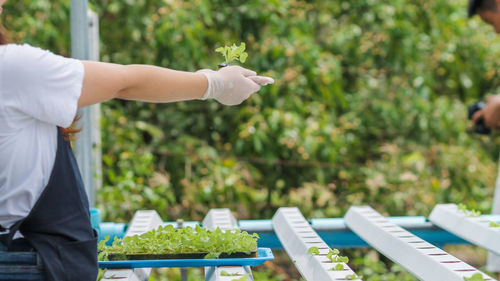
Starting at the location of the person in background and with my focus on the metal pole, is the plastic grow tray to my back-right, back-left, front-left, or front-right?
front-left

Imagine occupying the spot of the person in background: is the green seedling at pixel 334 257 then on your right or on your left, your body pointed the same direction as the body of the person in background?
on your left

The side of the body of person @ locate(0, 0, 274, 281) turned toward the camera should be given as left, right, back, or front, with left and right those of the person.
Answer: right

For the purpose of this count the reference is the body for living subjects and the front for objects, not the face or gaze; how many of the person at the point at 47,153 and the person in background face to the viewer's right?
1

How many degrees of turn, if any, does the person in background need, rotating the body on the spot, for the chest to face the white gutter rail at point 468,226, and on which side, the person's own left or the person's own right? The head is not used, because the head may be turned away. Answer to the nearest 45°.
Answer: approximately 90° to the person's own left

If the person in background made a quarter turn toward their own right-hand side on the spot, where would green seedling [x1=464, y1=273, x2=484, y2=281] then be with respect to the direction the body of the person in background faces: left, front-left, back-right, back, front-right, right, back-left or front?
back

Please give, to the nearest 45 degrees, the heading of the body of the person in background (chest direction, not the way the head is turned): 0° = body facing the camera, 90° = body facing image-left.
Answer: approximately 90°

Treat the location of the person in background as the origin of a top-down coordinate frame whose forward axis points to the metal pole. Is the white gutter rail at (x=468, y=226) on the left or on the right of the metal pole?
left

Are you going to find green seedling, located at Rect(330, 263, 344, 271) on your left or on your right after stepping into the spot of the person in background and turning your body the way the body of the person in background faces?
on your left

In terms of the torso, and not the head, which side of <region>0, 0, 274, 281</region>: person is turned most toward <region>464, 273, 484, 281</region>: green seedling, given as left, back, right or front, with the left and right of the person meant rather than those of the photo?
front

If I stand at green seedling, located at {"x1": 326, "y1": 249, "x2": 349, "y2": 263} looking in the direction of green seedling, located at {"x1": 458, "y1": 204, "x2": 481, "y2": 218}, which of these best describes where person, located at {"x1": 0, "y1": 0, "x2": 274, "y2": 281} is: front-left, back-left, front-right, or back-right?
back-left

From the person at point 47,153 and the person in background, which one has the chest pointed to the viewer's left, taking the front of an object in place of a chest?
the person in background
